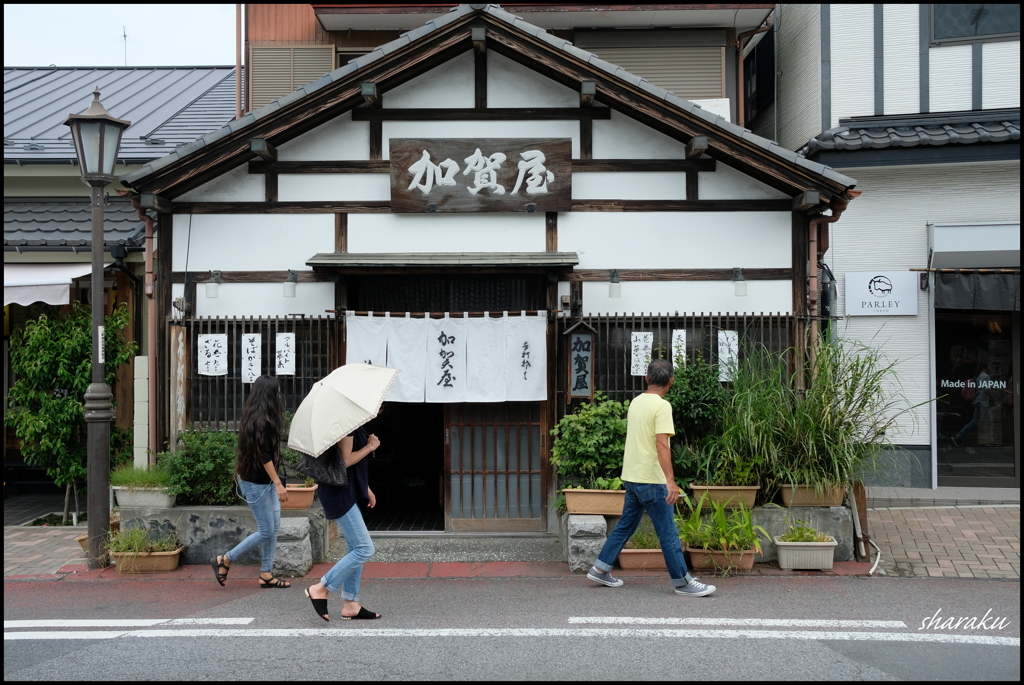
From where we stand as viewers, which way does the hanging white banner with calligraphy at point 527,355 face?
facing the viewer

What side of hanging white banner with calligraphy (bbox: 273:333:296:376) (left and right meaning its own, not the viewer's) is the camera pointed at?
front

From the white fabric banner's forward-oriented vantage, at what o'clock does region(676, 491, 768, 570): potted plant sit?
The potted plant is roughly at 10 o'clock from the white fabric banner.

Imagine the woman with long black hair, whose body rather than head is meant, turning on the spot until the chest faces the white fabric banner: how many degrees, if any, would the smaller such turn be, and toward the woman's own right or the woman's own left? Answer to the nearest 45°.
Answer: approximately 45° to the woman's own left

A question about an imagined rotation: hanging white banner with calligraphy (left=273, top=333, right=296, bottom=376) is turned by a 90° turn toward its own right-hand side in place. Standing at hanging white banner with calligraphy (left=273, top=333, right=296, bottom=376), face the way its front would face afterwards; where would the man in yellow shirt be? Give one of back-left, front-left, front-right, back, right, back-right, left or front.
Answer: back-left

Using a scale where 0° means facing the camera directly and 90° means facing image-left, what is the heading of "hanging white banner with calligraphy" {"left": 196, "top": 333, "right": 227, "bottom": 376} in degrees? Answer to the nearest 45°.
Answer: approximately 0°

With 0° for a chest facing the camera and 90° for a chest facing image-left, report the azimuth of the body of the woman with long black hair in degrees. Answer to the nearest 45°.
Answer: approximately 270°

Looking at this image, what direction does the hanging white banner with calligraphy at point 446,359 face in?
toward the camera
